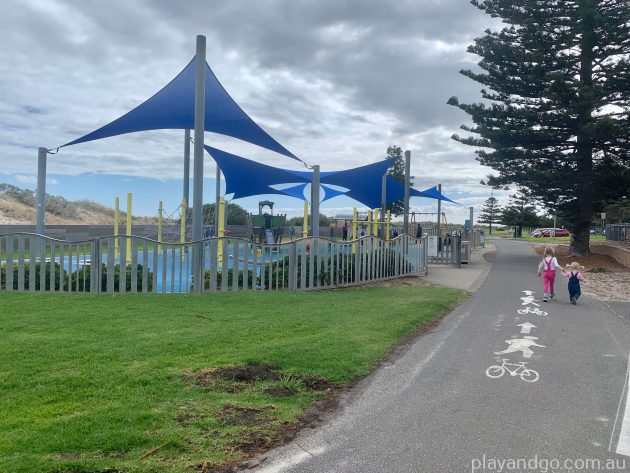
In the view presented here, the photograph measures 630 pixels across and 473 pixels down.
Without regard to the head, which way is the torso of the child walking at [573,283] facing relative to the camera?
away from the camera

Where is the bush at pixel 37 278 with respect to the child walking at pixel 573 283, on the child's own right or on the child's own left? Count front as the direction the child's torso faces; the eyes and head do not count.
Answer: on the child's own left

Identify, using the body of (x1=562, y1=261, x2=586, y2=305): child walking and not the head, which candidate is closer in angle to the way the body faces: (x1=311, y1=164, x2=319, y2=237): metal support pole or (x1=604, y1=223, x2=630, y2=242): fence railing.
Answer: the fence railing

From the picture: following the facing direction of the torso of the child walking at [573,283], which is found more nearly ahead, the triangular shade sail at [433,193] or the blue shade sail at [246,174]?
the triangular shade sail

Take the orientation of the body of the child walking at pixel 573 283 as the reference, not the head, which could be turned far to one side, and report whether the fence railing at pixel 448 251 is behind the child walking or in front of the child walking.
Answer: in front

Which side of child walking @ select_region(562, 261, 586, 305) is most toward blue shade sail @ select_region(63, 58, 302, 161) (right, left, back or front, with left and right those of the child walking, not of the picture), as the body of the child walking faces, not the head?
left

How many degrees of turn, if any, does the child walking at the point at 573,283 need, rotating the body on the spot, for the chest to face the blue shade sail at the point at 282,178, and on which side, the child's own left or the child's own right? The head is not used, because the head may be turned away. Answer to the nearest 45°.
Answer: approximately 45° to the child's own left

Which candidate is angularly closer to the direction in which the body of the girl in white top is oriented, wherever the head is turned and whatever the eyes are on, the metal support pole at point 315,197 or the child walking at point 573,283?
the metal support pole

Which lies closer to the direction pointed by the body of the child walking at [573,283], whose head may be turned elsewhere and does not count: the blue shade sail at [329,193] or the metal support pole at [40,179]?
the blue shade sail

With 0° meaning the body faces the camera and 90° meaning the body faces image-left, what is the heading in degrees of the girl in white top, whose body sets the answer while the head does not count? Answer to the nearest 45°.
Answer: approximately 180°

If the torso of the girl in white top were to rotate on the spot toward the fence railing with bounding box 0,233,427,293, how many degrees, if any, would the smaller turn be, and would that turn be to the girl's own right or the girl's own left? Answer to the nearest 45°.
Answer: approximately 135° to the girl's own left
